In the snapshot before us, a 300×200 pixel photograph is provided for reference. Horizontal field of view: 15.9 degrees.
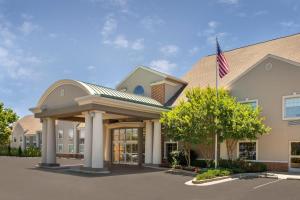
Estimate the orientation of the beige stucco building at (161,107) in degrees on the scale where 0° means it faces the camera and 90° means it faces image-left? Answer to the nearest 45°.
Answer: approximately 45°
